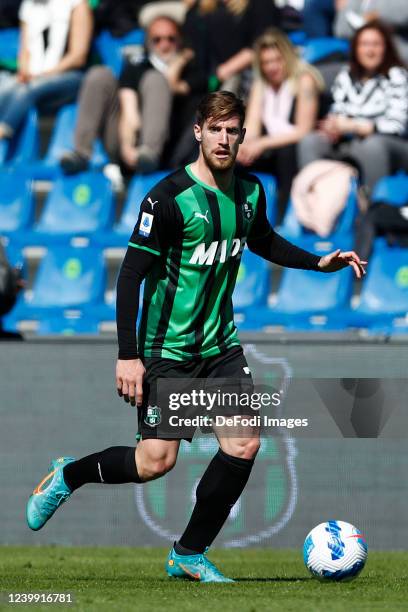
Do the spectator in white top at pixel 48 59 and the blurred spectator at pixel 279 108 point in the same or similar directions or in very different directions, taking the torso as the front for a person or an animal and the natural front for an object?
same or similar directions

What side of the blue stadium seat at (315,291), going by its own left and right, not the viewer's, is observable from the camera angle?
front

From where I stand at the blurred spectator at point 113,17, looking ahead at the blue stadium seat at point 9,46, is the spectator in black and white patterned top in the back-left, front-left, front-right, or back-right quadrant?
back-left

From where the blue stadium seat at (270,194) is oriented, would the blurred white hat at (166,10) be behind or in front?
behind

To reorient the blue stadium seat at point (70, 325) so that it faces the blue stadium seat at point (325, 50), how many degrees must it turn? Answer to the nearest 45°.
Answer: approximately 135° to its left

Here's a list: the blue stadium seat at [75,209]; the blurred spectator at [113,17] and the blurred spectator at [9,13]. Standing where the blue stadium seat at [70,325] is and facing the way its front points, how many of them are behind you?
3

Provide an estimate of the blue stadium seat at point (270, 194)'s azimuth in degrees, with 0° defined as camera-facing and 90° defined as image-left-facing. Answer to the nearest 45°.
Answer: approximately 0°

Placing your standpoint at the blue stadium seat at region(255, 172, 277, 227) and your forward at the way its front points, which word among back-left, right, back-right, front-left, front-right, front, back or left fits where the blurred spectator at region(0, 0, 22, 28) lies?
back-right

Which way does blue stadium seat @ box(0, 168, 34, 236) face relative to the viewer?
toward the camera

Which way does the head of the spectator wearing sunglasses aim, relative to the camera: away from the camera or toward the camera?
toward the camera

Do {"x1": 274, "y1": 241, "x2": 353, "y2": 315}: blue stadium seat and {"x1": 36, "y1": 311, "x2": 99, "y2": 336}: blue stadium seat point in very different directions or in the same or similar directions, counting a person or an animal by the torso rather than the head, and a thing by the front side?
same or similar directions

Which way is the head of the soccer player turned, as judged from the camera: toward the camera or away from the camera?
toward the camera

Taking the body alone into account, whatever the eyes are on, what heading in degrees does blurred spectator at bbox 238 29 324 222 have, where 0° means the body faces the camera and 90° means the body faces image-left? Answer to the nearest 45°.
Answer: approximately 45°

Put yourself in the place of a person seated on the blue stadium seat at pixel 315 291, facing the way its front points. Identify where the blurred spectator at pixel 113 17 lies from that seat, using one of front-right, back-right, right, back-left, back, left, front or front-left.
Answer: back-right
